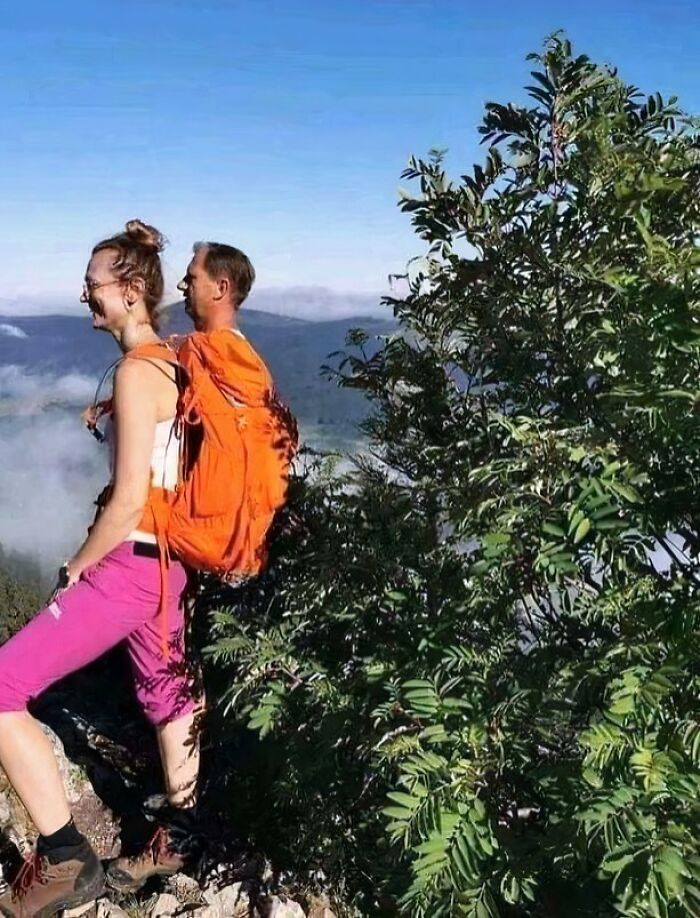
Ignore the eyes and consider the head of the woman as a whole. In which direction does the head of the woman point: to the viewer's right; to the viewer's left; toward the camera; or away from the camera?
to the viewer's left

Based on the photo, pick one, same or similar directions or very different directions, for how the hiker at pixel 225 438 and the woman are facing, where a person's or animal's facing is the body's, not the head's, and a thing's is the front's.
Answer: same or similar directions

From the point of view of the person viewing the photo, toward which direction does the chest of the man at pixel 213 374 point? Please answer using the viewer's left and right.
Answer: facing to the left of the viewer

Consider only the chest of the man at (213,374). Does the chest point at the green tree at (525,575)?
no

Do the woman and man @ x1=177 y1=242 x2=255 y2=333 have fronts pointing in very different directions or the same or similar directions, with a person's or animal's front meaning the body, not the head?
same or similar directions

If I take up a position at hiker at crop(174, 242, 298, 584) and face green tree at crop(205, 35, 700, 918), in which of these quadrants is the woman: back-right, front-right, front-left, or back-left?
back-right

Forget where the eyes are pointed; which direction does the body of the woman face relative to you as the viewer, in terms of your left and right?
facing to the left of the viewer

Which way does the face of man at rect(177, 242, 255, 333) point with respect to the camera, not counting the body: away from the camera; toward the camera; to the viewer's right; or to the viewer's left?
to the viewer's left

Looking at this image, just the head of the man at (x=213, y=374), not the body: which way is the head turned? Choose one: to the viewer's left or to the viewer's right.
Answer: to the viewer's left

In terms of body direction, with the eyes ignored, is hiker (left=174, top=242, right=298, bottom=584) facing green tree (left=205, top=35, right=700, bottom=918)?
no
